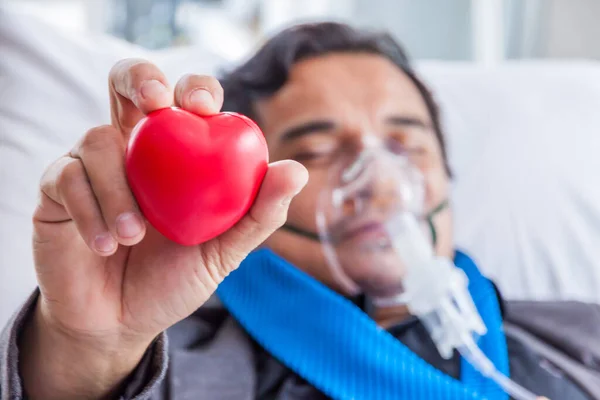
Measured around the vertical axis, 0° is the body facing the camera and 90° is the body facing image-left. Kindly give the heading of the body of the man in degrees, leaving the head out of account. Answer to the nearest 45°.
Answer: approximately 0°
